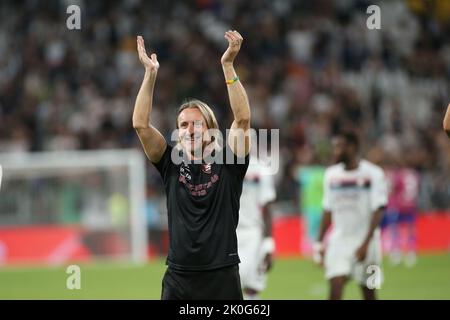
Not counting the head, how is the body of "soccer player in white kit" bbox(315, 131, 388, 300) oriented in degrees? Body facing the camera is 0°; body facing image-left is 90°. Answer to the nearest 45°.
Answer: approximately 45°

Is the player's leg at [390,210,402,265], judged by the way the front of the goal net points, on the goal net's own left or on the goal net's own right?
on the goal net's own left

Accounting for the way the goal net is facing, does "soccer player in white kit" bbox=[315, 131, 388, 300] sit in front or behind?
in front

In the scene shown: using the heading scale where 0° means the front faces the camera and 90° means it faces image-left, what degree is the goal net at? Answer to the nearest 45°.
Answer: approximately 0°

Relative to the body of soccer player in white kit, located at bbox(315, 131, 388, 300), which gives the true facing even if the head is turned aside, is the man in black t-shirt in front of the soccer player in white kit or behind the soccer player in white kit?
in front

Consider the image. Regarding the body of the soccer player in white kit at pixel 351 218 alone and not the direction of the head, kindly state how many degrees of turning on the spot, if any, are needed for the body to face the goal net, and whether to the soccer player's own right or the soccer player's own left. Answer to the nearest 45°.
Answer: approximately 90° to the soccer player's own right

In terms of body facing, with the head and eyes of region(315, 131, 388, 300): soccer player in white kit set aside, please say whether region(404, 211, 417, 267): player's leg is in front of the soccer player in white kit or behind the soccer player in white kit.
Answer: behind
